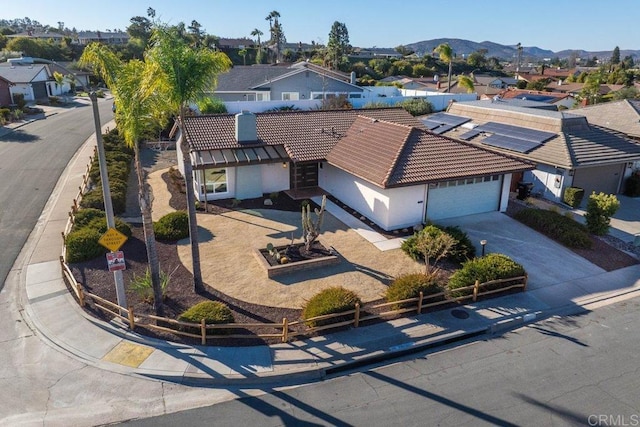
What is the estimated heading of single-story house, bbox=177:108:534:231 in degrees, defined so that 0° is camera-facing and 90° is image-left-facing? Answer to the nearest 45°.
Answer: approximately 315°

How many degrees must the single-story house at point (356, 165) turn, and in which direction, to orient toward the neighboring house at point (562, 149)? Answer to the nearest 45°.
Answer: approximately 45° to its left

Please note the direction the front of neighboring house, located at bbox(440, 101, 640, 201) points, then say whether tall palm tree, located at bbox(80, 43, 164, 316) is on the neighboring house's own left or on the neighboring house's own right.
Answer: on the neighboring house's own right

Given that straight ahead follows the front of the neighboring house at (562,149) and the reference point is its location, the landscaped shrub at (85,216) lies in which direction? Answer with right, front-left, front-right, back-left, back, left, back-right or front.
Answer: right

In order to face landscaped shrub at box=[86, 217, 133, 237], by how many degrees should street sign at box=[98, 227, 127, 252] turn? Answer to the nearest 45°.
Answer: approximately 180°

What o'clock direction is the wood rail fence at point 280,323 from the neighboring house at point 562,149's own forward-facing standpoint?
The wood rail fence is roughly at 2 o'clock from the neighboring house.

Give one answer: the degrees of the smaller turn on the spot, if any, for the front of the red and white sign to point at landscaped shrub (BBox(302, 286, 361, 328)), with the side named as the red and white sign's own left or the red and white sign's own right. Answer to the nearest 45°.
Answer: approximately 90° to the red and white sign's own left

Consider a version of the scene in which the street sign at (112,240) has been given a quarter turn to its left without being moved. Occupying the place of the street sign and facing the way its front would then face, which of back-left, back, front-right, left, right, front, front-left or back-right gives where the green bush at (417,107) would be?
front-left

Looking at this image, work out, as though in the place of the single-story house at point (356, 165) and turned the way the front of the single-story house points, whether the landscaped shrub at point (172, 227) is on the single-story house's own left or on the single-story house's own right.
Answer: on the single-story house's own right

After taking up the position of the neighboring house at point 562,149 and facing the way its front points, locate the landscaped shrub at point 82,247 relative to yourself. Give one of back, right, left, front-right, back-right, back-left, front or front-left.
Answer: right

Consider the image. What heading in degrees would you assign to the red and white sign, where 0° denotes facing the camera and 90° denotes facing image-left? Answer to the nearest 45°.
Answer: approximately 0°

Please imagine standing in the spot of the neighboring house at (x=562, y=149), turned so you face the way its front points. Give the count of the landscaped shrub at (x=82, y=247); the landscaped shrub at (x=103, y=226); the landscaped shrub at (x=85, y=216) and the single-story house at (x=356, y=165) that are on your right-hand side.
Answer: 4
